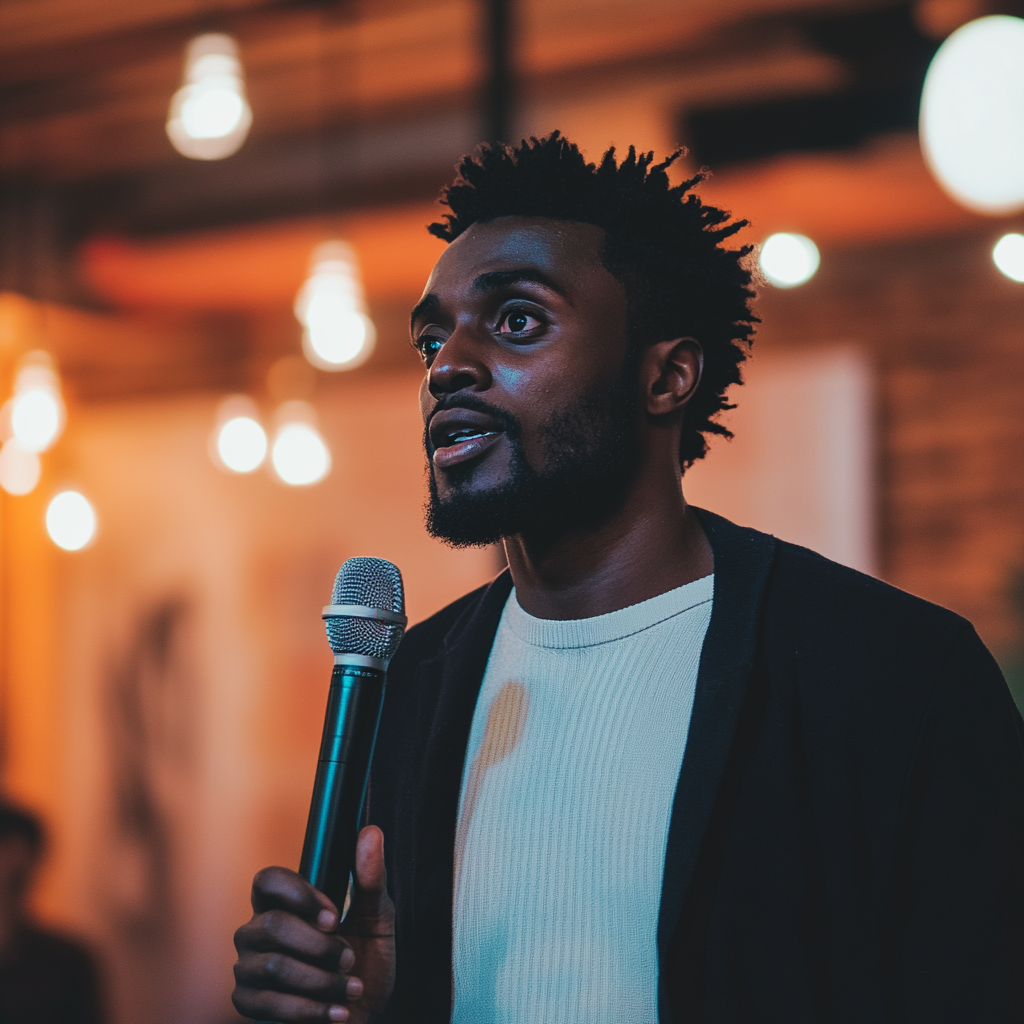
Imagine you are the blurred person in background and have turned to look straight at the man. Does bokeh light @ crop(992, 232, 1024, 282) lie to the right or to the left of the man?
left

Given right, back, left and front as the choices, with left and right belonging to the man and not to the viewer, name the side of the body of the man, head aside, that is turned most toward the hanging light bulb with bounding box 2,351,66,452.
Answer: right

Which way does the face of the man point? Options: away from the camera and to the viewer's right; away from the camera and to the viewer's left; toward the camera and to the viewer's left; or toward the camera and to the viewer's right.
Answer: toward the camera and to the viewer's left

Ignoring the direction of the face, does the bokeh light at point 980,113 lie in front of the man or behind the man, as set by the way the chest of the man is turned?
behind

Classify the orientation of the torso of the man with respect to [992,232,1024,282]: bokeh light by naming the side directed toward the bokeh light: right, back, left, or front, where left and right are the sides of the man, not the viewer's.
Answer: back

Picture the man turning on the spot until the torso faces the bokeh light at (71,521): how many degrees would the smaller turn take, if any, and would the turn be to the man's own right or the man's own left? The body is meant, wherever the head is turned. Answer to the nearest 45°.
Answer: approximately 90° to the man's own right

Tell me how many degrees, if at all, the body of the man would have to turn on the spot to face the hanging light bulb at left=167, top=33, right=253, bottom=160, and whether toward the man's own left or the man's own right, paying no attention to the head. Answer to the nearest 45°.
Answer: approximately 90° to the man's own right

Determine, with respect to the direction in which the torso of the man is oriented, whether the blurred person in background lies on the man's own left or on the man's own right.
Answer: on the man's own right

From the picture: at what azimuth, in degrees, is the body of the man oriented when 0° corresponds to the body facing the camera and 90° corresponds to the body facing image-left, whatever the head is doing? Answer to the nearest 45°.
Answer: approximately 45°
